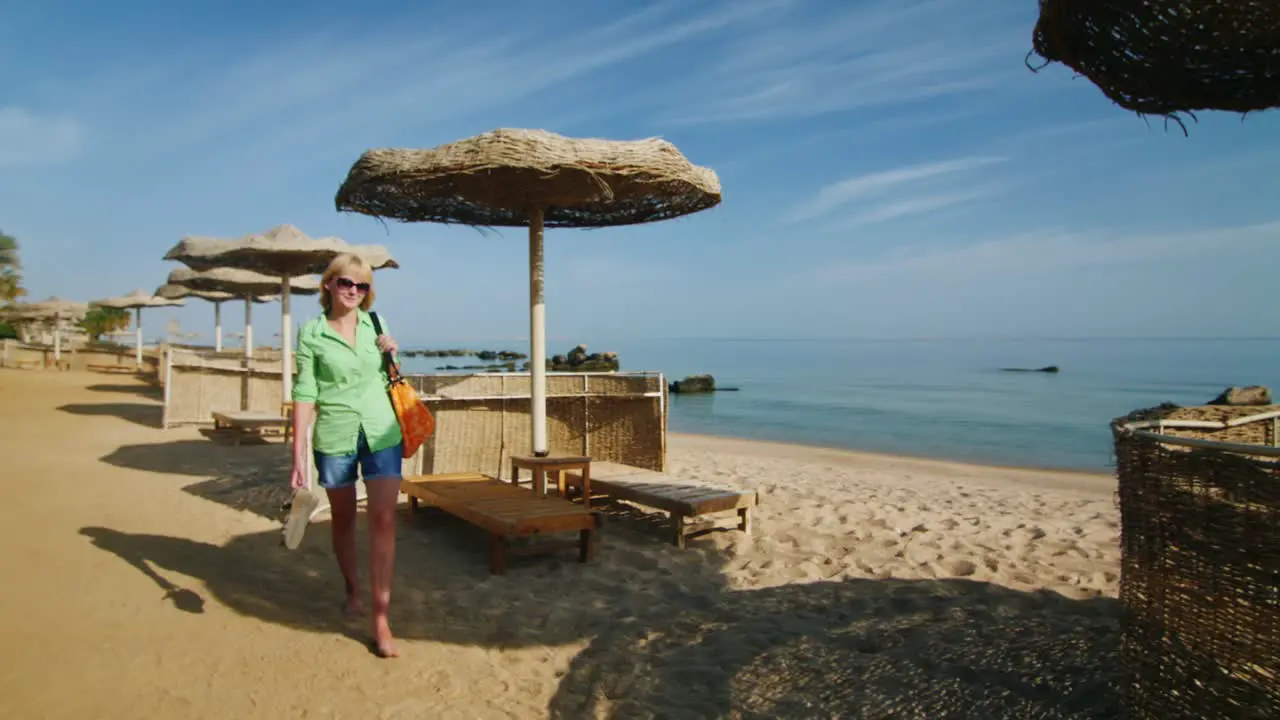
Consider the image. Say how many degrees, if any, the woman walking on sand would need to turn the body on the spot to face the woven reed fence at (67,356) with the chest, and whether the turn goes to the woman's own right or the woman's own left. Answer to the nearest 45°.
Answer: approximately 180°

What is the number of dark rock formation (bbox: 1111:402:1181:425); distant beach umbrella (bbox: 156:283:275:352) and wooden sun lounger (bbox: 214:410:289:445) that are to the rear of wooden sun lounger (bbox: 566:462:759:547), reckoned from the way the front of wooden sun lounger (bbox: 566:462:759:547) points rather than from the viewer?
2

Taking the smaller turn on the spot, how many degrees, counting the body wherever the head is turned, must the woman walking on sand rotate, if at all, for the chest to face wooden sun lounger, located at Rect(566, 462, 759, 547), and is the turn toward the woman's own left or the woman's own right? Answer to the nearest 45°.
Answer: approximately 135° to the woman's own left

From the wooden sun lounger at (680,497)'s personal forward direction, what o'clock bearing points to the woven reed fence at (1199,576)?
The woven reed fence is roughly at 1 o'clock from the wooden sun lounger.

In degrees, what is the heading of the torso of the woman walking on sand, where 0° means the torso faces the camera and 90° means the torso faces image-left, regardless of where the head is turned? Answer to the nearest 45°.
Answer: approximately 0°

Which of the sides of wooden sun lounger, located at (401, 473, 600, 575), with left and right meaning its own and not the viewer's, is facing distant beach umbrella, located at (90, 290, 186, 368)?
back

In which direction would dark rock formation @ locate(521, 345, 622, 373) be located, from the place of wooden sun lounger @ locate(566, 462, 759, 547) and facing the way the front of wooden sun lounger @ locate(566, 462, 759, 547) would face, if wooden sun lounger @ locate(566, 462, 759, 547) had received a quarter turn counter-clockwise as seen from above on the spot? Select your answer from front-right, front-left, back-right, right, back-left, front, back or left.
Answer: front-left

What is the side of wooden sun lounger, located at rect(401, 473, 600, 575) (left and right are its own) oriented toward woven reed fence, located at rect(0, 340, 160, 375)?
back

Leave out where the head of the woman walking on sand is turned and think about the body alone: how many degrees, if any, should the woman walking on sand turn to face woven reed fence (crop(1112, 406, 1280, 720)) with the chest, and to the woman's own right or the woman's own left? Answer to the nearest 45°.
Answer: approximately 45° to the woman's own left

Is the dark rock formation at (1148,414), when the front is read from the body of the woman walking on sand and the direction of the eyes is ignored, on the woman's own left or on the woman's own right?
on the woman's own left
